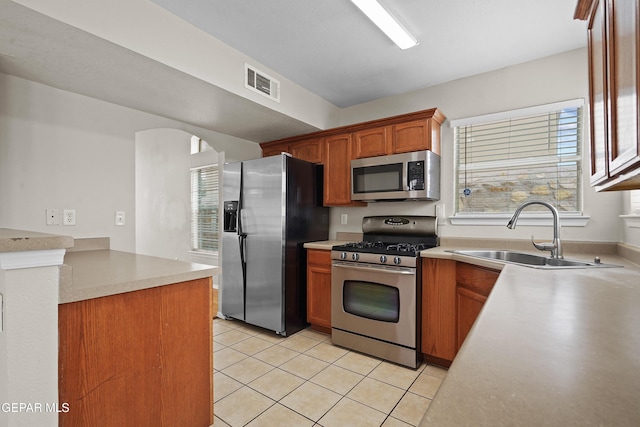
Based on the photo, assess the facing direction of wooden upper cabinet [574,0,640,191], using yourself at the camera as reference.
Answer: facing to the left of the viewer

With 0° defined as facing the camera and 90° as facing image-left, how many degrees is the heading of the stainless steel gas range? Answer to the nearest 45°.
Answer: approximately 45°

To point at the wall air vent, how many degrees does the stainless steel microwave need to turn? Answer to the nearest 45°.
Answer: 0° — it already faces it

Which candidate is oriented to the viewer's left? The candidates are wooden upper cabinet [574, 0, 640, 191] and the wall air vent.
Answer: the wooden upper cabinet

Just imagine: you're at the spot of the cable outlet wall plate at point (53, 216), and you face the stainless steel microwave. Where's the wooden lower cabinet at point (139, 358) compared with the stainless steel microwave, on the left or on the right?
right

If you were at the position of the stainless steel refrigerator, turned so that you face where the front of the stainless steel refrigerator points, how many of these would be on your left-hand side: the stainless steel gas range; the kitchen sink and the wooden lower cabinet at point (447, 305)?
3

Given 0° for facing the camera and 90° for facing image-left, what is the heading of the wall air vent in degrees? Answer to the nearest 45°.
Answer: approximately 315°

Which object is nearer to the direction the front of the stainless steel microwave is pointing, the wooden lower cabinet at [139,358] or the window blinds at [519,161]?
the wooden lower cabinet

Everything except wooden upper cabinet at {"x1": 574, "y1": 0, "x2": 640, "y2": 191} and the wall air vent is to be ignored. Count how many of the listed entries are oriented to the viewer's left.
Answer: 1

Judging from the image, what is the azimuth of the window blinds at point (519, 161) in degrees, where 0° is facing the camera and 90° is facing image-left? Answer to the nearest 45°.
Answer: approximately 45°

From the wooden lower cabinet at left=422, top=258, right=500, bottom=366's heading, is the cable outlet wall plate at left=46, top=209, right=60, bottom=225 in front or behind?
in front
